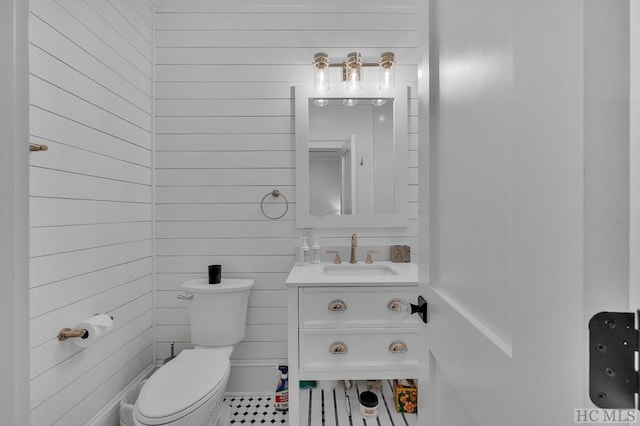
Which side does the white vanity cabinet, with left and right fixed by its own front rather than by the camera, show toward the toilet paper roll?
right

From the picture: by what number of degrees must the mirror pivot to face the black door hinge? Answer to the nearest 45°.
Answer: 0° — it already faces it

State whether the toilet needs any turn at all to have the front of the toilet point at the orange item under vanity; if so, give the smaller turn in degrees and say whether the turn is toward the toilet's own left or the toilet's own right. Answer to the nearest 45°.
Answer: approximately 135° to the toilet's own left
